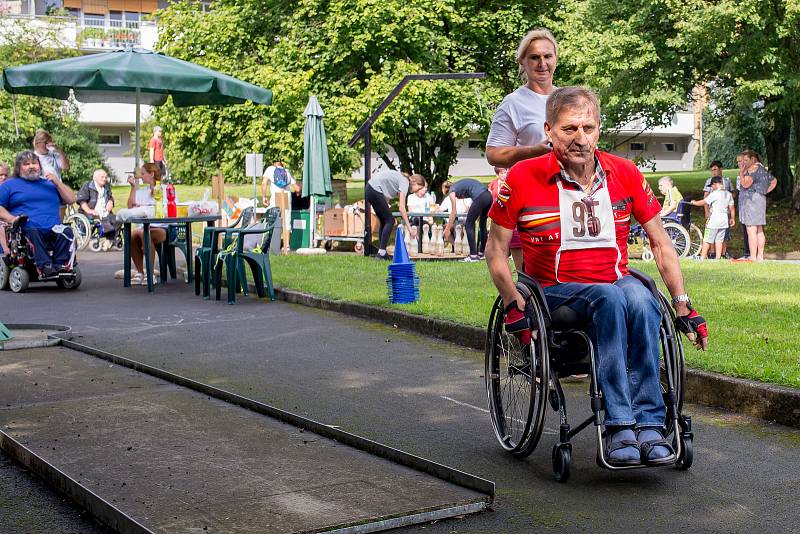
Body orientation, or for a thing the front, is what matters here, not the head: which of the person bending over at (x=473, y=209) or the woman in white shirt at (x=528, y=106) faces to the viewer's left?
the person bending over

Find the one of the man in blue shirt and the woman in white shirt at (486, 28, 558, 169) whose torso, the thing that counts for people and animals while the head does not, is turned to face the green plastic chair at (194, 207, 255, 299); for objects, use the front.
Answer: the man in blue shirt

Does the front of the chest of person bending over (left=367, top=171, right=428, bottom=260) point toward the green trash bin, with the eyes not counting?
no

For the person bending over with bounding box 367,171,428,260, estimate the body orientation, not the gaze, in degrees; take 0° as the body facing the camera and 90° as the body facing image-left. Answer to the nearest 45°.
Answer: approximately 270°

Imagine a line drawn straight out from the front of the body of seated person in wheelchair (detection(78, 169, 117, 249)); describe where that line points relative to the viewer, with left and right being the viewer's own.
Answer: facing the viewer and to the right of the viewer

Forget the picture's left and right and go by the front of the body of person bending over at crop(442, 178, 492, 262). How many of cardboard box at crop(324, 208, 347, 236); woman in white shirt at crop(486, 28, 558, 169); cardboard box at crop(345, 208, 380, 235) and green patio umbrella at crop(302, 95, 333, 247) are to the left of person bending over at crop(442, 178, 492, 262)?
1

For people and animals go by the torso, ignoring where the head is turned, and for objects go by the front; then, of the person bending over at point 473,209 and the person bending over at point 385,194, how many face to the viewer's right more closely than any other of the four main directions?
1

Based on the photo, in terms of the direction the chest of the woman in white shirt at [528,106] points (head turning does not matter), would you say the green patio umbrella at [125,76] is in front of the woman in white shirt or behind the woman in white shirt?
behind

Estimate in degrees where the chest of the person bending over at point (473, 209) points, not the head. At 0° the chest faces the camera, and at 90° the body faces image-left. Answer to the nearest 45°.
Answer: approximately 90°

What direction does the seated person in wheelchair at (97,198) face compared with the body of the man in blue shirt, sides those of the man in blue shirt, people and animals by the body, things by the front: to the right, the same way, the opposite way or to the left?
the same way

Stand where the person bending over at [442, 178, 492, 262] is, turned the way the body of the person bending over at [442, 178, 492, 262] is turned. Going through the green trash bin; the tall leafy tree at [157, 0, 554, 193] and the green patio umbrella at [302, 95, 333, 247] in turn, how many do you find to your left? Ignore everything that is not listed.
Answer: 0

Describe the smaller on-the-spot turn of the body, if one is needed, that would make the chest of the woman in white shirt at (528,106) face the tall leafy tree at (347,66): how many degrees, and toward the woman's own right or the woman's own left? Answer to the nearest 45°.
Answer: approximately 135° to the woman's own left

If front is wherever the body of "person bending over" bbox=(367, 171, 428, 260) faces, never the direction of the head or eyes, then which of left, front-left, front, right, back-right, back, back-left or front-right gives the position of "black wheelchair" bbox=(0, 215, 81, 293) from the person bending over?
back-right

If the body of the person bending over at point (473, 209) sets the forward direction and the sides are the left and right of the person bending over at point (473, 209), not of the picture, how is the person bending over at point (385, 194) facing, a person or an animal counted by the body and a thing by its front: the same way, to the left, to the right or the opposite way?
the opposite way
